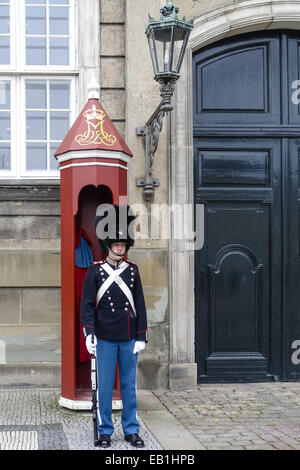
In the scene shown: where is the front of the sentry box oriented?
toward the camera

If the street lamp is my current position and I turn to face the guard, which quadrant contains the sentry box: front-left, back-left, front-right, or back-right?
front-right

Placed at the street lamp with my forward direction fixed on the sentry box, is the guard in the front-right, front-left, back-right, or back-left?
front-left
